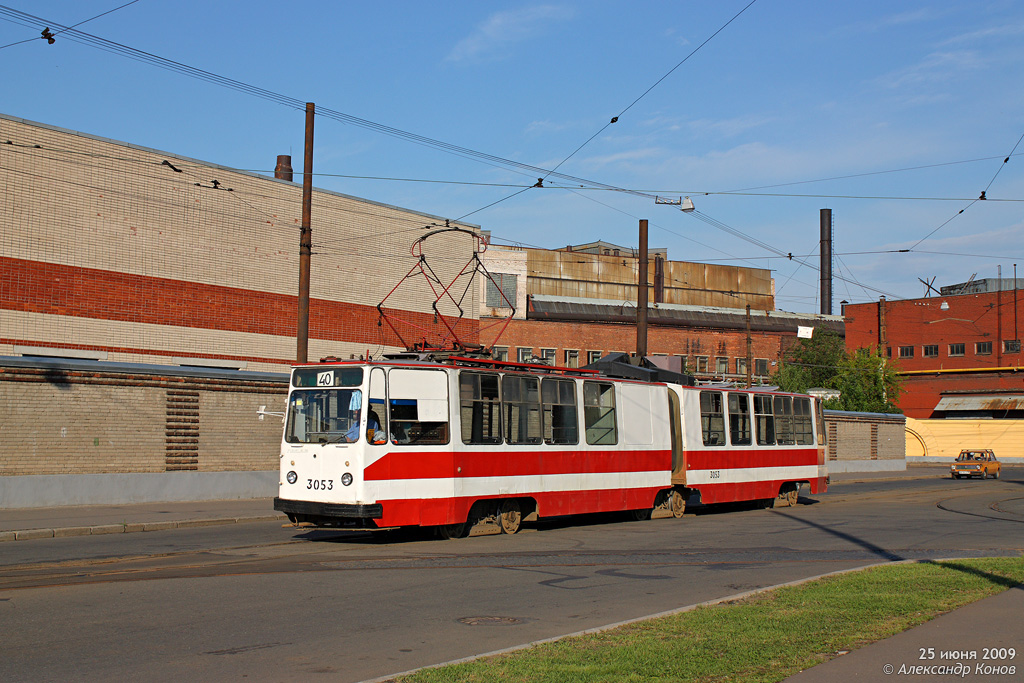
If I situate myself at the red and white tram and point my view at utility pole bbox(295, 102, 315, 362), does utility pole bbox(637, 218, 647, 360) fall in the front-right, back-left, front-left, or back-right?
front-right

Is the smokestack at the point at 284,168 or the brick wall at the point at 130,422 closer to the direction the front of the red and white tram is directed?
the brick wall

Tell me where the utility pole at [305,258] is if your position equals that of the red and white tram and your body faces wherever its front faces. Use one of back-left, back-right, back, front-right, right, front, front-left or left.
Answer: right

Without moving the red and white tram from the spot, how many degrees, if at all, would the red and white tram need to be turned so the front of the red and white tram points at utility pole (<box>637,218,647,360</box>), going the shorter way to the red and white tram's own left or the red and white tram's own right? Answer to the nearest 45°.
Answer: approximately 135° to the red and white tram's own right

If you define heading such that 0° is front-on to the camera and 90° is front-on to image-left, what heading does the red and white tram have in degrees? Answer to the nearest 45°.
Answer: approximately 45°

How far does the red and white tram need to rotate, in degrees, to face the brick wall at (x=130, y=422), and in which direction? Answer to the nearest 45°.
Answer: approximately 90° to its right

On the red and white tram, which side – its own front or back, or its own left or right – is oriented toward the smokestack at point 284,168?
right

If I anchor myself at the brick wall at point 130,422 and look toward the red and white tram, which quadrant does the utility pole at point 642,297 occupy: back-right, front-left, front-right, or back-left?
front-left

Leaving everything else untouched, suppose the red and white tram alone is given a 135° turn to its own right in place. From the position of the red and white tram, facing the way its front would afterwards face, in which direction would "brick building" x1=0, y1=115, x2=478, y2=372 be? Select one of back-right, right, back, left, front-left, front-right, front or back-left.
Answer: front-left
